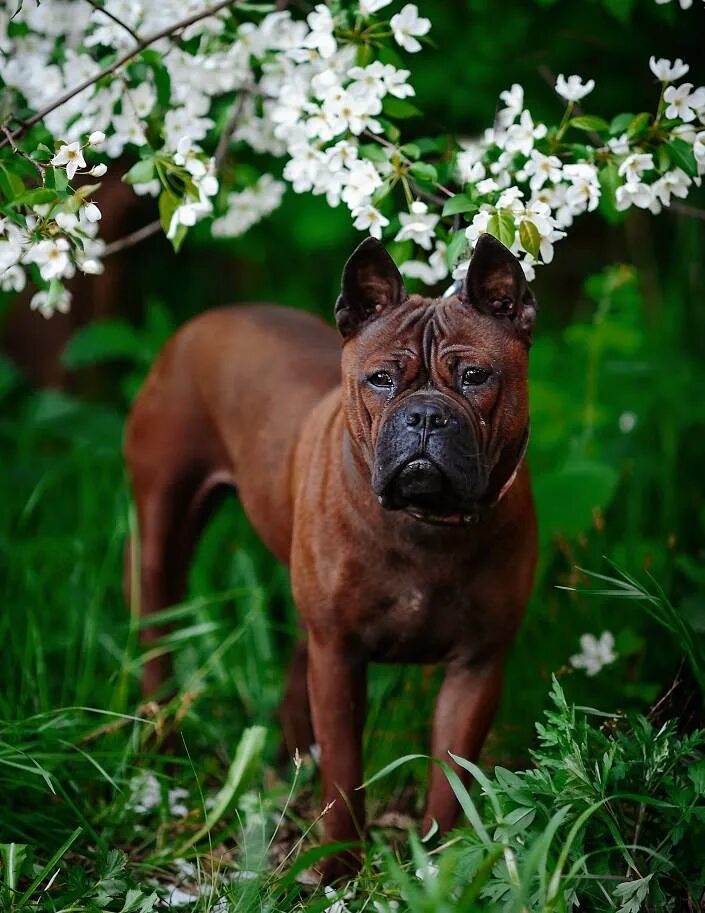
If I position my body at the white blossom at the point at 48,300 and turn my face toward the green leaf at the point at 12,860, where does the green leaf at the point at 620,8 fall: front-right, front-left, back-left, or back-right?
back-left

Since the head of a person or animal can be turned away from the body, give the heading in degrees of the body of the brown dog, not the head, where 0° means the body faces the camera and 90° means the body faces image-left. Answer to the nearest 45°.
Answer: approximately 315°

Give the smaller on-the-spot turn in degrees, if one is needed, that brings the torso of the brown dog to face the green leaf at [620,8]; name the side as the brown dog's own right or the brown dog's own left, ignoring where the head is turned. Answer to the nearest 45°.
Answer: approximately 90° to the brown dog's own left

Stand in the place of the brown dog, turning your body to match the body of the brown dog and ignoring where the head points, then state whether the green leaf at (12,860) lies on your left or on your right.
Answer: on your right

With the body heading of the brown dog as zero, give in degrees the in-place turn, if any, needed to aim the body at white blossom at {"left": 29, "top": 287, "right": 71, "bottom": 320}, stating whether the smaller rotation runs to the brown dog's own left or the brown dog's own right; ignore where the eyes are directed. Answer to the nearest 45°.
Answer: approximately 180°
